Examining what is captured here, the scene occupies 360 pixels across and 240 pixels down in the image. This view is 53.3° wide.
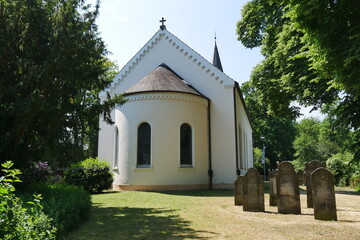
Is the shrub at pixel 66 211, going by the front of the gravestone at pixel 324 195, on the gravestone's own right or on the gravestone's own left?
on the gravestone's own right

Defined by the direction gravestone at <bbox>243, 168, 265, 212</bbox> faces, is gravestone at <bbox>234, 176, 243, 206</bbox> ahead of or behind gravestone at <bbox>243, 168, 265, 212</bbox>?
behind

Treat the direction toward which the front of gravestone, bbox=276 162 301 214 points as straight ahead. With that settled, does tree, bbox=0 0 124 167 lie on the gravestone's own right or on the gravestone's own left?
on the gravestone's own right

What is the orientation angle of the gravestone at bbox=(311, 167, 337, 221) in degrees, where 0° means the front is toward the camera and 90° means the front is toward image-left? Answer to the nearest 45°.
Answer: approximately 0°

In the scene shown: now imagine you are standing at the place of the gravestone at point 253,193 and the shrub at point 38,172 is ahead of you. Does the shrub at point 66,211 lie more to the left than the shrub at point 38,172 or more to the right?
left

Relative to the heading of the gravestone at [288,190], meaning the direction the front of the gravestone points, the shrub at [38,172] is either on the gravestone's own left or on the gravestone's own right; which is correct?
on the gravestone's own right
